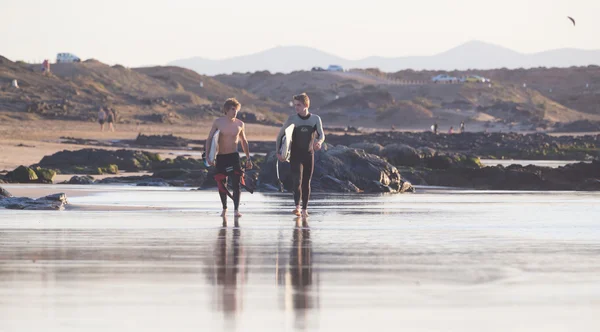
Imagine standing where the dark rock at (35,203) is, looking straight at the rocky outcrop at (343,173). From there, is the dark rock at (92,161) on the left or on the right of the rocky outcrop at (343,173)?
left

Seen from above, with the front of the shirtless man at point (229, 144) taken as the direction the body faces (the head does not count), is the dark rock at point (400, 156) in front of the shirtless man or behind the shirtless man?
behind

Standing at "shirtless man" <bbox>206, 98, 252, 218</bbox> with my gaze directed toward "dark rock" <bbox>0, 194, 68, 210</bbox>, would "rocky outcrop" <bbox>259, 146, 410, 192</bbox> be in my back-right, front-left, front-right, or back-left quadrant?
back-right

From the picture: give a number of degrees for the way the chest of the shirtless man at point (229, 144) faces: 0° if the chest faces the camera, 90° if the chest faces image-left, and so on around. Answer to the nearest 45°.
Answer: approximately 0°

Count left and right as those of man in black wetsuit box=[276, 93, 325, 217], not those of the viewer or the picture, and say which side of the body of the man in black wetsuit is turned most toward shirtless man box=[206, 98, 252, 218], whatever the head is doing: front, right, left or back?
right

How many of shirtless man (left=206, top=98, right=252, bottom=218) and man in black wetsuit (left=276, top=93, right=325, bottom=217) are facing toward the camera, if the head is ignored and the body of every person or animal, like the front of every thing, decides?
2

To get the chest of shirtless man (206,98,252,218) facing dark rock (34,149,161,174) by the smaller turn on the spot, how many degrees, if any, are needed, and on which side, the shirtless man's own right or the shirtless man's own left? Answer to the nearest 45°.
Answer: approximately 180°

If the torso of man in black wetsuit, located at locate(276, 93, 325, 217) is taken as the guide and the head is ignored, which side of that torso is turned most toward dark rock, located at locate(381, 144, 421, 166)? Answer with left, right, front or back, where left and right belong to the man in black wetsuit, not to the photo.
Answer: back
